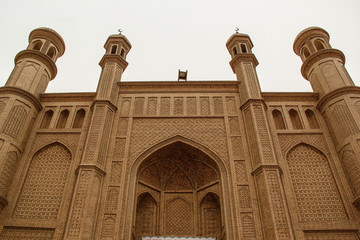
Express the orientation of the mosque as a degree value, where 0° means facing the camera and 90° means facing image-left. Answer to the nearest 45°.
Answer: approximately 0°
